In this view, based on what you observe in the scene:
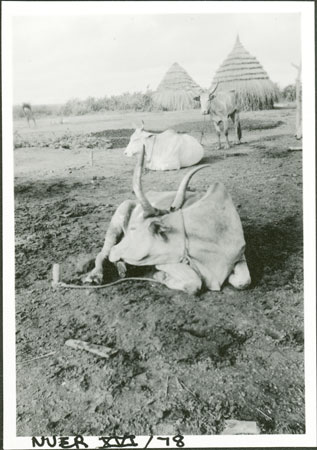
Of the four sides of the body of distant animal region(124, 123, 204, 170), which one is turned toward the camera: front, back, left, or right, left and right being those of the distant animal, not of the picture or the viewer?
left
